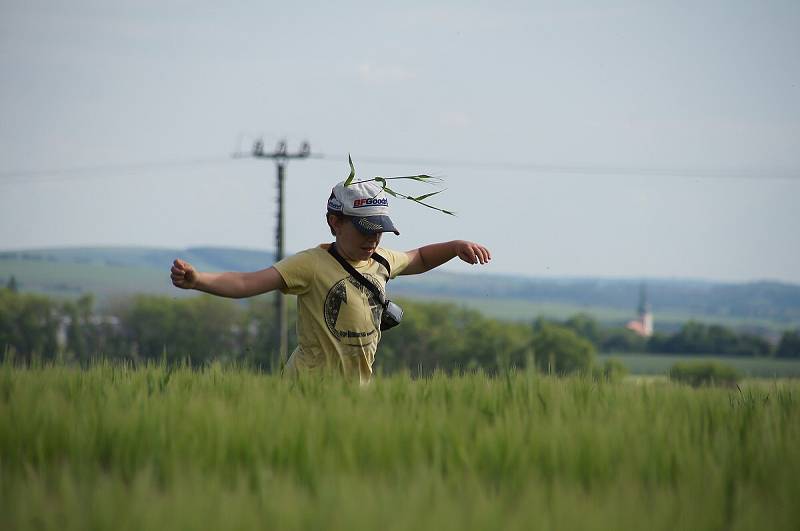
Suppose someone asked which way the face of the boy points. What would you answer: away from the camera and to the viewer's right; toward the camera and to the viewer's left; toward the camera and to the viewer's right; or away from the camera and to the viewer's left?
toward the camera and to the viewer's right

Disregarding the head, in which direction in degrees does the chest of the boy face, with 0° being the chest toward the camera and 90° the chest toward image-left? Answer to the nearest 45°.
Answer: approximately 315°
